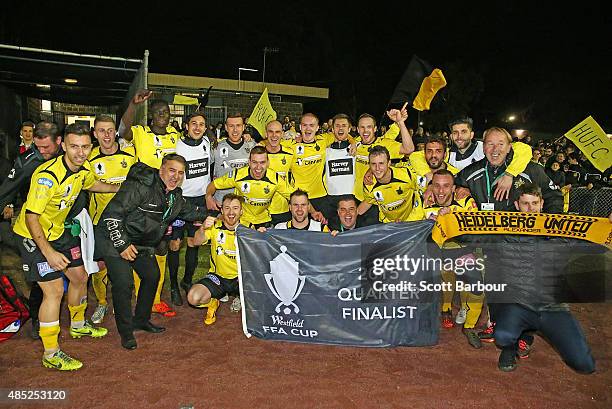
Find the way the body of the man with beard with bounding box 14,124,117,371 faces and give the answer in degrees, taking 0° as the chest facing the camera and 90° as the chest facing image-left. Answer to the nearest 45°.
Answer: approximately 315°

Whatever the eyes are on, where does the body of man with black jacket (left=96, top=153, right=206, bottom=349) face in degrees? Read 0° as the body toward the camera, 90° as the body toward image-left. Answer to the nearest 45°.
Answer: approximately 315°

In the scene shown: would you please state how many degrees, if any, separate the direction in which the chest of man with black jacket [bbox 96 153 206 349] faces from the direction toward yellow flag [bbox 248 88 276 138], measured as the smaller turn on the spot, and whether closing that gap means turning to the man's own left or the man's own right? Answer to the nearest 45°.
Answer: approximately 90° to the man's own left

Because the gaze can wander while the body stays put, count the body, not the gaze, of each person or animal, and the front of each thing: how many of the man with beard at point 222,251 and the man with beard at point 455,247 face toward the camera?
2

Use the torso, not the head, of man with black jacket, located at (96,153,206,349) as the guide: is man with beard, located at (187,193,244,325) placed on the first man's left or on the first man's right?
on the first man's left

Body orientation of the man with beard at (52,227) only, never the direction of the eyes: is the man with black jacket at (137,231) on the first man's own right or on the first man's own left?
on the first man's own left

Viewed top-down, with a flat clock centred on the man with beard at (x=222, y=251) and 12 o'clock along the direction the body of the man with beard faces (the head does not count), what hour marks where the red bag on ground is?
The red bag on ground is roughly at 3 o'clock from the man with beard.

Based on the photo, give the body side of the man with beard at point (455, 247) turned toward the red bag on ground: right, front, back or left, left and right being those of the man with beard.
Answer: right

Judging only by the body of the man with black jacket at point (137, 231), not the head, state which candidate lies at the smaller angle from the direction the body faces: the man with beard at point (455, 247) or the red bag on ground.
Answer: the man with beard

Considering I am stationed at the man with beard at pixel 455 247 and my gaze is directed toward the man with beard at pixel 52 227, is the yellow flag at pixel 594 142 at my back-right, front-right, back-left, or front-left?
back-right
